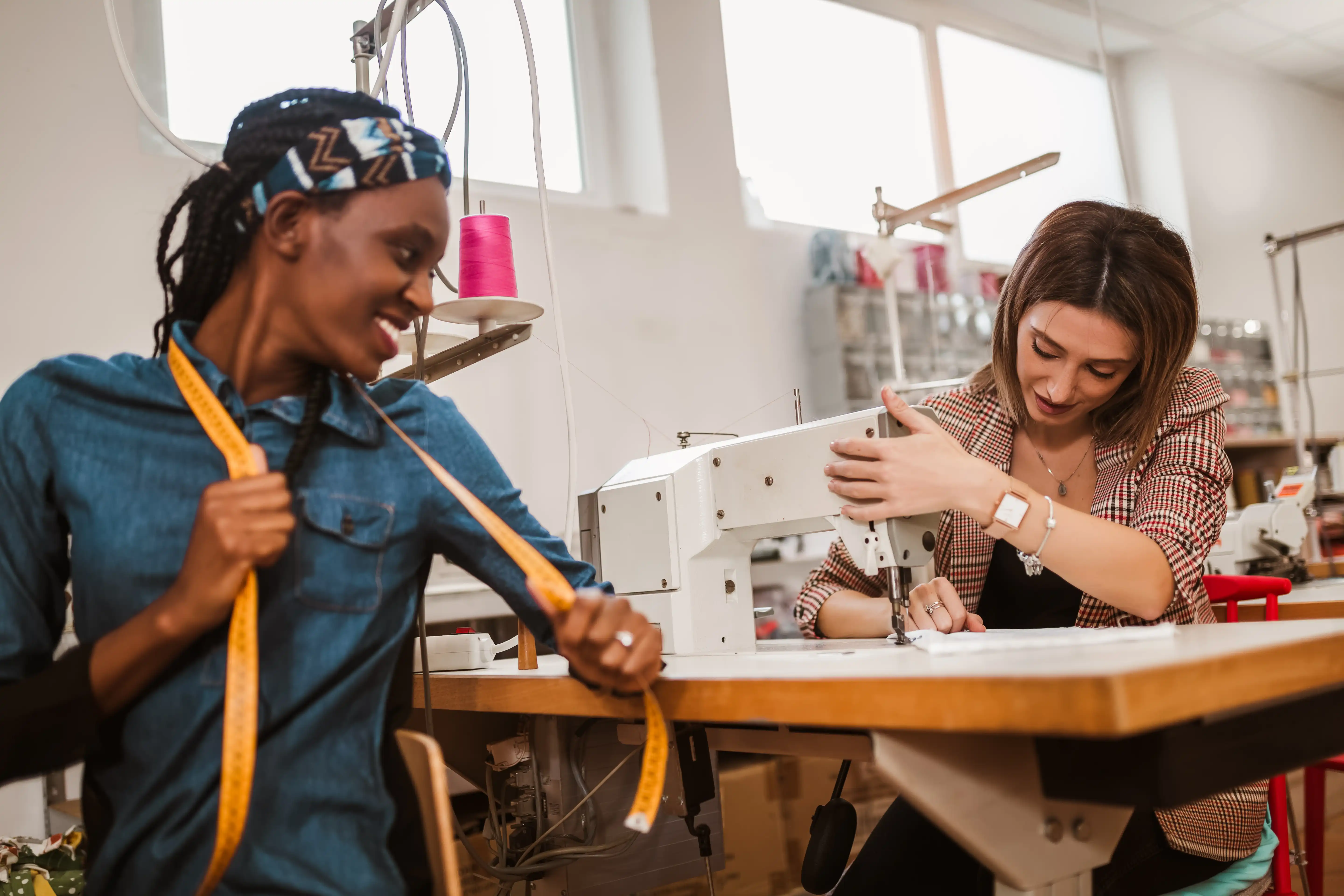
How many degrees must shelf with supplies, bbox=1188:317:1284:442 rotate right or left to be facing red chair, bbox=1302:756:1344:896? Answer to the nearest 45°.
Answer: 0° — it already faces it

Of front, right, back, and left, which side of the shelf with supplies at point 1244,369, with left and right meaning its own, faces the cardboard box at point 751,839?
front

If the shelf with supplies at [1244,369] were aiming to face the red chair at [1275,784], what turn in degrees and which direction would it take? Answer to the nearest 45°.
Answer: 0° — it already faces it

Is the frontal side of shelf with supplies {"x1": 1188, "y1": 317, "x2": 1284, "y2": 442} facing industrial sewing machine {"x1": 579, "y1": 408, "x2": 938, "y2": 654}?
yes

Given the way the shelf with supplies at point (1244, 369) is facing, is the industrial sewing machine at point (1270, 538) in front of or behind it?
in front

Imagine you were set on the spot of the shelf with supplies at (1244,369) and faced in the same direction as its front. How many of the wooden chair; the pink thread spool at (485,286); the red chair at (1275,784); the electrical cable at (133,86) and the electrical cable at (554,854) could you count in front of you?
5

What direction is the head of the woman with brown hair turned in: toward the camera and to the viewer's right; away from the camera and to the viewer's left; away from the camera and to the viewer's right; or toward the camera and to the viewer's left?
toward the camera and to the viewer's left

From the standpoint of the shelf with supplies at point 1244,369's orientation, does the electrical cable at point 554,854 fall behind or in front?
in front

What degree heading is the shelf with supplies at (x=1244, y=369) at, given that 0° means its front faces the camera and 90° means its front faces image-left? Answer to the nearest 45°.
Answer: approximately 0°

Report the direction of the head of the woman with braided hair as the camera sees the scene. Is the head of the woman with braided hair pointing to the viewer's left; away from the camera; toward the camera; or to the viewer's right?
to the viewer's right

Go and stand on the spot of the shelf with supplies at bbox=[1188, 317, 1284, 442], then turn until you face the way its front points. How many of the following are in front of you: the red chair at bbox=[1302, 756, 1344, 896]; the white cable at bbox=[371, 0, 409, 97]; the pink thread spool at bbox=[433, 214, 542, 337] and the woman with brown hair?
4

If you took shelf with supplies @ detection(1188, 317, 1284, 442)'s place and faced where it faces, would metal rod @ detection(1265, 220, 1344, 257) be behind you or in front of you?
in front

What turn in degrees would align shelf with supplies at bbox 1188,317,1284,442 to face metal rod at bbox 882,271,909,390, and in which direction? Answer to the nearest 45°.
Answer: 0° — it already faces it
